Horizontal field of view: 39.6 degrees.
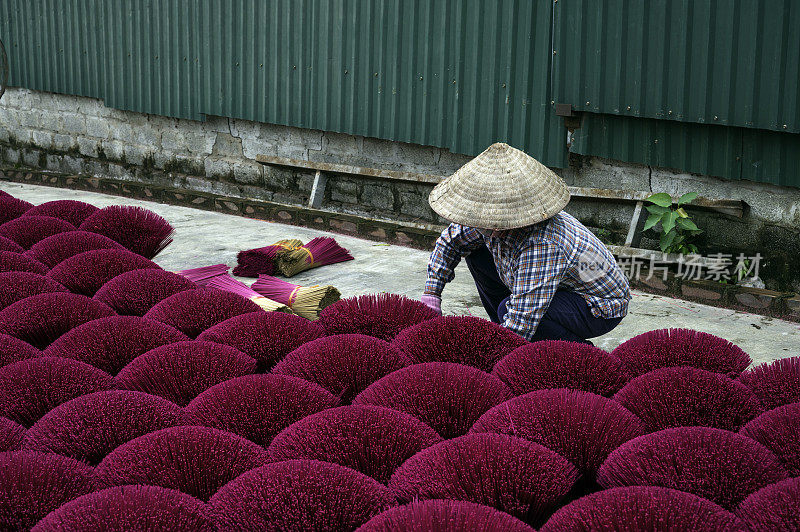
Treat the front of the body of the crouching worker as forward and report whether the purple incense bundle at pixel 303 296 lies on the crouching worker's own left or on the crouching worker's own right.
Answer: on the crouching worker's own right

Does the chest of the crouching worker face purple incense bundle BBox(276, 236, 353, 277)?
no

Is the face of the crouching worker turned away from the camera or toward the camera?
toward the camera

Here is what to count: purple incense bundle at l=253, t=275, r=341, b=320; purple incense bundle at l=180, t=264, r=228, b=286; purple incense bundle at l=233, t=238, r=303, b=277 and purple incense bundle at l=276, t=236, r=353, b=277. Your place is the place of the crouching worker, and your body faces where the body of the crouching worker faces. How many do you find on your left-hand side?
0

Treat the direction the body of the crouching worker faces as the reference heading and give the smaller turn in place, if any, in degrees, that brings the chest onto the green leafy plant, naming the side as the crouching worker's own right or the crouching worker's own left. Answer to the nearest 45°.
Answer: approximately 135° to the crouching worker's own right

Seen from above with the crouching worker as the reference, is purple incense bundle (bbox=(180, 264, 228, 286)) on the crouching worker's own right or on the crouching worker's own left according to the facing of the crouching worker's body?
on the crouching worker's own right

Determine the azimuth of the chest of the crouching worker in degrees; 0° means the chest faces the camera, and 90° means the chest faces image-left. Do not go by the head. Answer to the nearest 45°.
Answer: approximately 45°

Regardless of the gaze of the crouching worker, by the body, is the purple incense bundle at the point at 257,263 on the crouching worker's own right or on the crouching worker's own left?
on the crouching worker's own right

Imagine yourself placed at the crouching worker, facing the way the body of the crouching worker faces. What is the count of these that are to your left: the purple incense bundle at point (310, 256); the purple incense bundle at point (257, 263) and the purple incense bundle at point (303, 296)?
0

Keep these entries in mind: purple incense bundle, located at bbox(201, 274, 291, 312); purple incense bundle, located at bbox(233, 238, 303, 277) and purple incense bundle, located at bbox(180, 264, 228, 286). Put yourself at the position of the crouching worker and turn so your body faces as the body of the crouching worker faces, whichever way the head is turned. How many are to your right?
3
